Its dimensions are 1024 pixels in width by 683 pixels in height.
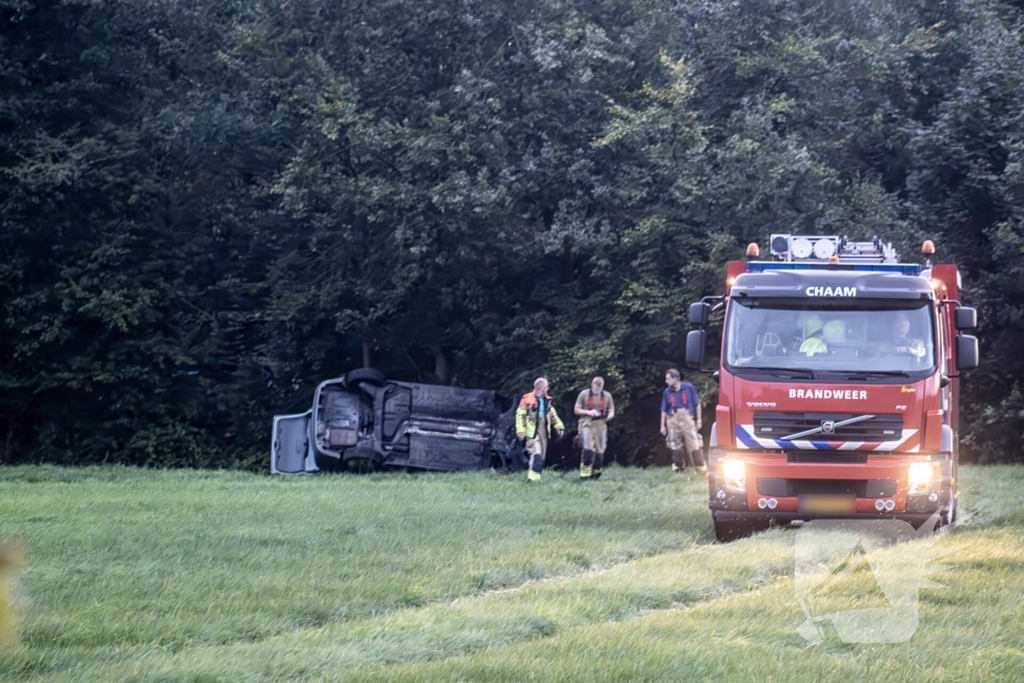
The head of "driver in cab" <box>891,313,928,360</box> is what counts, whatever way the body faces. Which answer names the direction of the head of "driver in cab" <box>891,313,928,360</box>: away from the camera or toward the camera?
toward the camera

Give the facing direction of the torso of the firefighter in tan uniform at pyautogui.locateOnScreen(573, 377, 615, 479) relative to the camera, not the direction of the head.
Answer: toward the camera

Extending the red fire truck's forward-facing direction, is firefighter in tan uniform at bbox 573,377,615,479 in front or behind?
behind

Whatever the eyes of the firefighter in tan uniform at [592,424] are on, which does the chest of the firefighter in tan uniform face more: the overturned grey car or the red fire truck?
the red fire truck

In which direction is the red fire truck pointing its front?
toward the camera

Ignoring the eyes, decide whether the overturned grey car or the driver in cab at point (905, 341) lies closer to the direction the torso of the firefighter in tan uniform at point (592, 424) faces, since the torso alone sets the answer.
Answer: the driver in cab

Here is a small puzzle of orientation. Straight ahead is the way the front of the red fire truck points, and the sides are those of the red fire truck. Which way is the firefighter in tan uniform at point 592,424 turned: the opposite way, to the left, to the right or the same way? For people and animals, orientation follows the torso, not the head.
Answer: the same way

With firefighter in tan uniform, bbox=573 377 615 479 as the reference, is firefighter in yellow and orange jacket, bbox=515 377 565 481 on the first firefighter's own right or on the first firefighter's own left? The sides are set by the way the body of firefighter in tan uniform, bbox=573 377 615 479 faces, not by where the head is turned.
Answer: on the first firefighter's own right

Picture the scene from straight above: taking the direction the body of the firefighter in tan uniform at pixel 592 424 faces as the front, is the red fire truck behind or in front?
in front

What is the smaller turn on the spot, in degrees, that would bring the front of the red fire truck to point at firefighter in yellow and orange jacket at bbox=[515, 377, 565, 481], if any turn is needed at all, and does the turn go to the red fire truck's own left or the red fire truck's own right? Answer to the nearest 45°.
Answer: approximately 135° to the red fire truck's own right

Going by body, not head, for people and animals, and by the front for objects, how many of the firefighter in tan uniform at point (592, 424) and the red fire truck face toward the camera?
2

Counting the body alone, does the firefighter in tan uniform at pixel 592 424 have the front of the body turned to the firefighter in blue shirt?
no

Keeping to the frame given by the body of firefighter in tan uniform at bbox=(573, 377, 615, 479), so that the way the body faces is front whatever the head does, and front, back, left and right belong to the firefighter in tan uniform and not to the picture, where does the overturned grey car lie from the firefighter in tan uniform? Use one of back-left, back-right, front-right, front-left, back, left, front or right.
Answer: back-right

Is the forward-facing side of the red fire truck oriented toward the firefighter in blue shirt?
no
